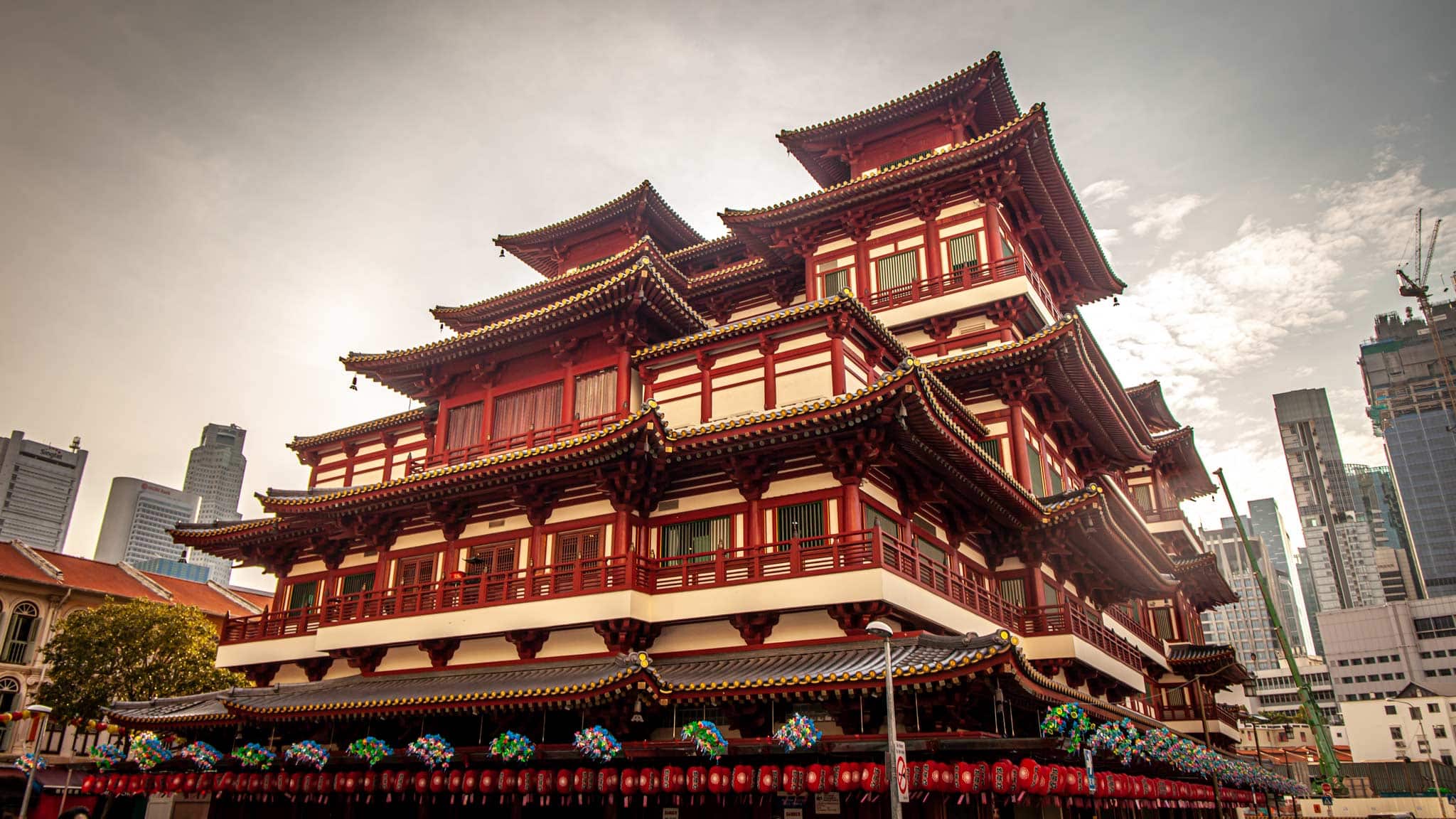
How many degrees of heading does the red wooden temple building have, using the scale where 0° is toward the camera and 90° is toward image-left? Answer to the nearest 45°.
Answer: approximately 45°
